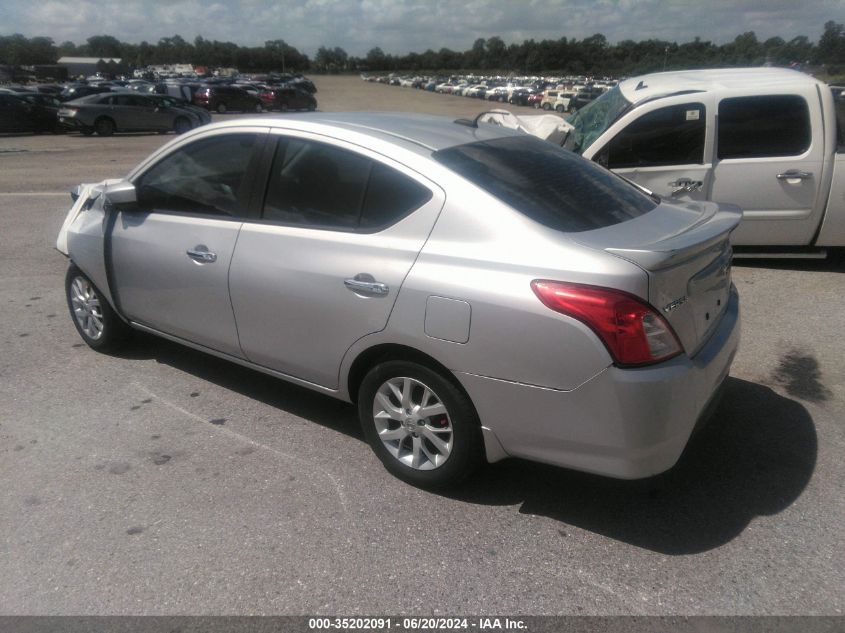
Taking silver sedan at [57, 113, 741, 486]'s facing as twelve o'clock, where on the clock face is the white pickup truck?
The white pickup truck is roughly at 3 o'clock from the silver sedan.

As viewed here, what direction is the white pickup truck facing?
to the viewer's left

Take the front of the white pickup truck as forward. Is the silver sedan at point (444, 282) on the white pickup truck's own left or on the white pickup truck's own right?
on the white pickup truck's own left

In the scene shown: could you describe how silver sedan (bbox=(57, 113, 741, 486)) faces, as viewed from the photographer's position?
facing away from the viewer and to the left of the viewer
